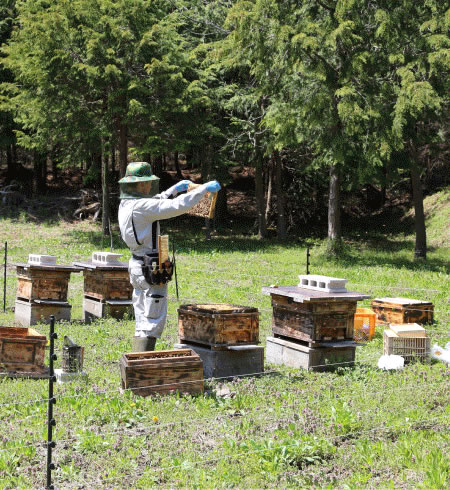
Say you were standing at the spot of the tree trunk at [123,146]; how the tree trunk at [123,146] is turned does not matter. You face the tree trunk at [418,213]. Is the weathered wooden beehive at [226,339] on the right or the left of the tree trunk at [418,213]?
right

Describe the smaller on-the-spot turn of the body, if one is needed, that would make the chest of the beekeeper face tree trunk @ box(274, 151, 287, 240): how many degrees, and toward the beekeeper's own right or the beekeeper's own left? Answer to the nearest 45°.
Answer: approximately 90° to the beekeeper's own left

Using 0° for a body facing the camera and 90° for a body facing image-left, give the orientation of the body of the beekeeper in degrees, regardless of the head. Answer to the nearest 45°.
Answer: approximately 270°

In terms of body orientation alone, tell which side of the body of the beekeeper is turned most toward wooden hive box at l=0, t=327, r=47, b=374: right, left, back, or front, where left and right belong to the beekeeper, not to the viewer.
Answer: back

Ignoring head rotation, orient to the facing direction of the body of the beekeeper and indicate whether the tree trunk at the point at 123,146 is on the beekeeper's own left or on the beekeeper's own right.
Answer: on the beekeeper's own left

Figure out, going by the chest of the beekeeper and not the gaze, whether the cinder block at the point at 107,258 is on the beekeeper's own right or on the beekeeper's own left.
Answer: on the beekeeper's own left

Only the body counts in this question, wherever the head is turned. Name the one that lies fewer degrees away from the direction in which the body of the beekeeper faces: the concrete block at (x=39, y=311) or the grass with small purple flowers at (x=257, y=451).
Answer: the grass with small purple flowers

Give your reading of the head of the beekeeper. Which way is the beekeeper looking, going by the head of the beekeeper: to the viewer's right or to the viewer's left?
to the viewer's right

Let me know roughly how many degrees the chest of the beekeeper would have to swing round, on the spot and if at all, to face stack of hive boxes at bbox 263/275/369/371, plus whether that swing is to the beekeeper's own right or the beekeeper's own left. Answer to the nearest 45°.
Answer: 0° — they already face it

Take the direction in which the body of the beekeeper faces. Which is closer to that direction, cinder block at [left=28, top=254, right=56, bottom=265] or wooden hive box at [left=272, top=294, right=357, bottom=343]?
the wooden hive box
